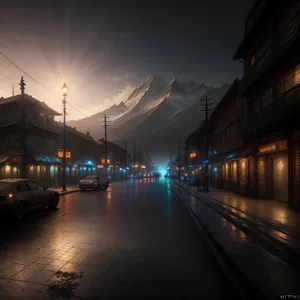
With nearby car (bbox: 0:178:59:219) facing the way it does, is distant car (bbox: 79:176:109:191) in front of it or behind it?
in front

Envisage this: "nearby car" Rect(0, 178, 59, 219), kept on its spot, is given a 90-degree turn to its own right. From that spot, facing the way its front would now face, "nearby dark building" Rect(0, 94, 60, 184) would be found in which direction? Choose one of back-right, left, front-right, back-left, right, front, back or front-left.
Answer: back-left

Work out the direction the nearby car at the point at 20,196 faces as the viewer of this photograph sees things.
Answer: facing away from the viewer and to the right of the viewer
